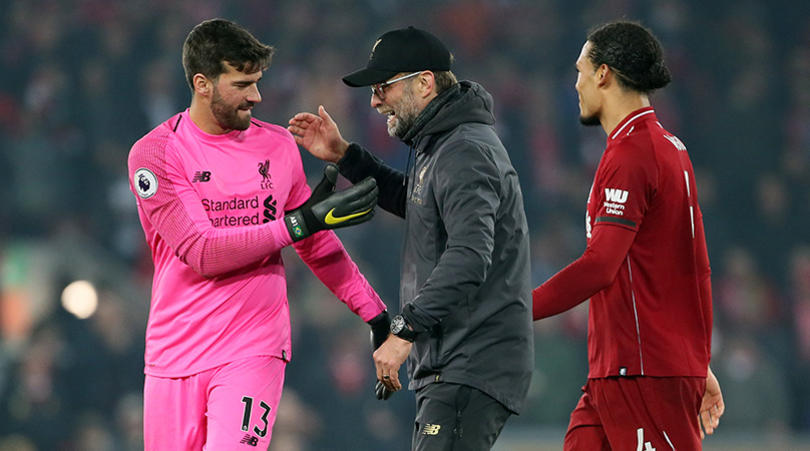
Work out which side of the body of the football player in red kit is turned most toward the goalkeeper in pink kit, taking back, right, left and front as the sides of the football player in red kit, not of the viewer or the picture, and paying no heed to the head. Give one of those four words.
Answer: front

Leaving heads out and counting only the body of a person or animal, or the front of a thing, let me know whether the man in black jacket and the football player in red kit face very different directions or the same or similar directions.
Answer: same or similar directions

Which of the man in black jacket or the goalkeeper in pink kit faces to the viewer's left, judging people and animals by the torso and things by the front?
the man in black jacket

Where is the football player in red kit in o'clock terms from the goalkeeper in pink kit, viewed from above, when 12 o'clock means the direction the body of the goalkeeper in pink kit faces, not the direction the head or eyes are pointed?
The football player in red kit is roughly at 11 o'clock from the goalkeeper in pink kit.

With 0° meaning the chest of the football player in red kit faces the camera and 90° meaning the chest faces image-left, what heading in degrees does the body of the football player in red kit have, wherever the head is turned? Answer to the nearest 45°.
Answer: approximately 90°

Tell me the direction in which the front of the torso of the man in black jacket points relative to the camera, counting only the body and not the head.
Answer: to the viewer's left

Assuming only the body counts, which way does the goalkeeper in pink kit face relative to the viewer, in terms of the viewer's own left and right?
facing the viewer and to the right of the viewer

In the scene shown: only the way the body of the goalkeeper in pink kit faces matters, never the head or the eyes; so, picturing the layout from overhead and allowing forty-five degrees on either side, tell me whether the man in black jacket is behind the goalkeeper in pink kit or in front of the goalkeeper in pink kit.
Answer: in front

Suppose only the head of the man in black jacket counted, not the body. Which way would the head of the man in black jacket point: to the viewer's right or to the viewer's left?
to the viewer's left

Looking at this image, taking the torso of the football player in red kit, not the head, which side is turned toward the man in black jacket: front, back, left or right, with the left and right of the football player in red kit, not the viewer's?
front

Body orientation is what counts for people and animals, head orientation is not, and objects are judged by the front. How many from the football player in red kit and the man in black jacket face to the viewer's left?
2

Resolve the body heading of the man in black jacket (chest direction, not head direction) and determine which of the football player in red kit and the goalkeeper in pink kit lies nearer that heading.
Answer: the goalkeeper in pink kit

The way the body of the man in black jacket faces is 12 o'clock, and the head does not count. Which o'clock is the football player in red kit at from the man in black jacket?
The football player in red kit is roughly at 6 o'clock from the man in black jacket.

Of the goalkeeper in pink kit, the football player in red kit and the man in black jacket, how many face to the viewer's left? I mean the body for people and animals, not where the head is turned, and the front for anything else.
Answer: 2
